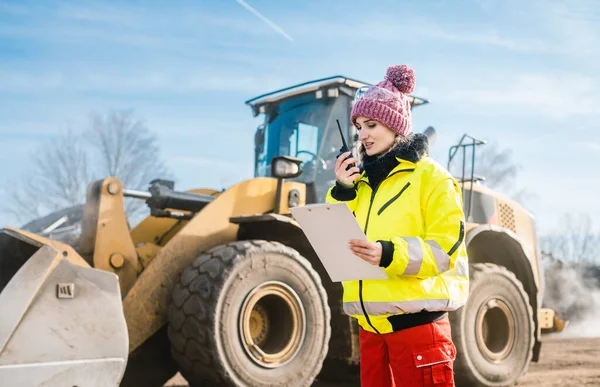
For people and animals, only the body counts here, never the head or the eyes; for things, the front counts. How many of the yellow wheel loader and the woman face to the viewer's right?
0

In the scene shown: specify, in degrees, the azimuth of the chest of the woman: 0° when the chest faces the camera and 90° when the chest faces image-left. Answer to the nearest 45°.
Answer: approximately 45°

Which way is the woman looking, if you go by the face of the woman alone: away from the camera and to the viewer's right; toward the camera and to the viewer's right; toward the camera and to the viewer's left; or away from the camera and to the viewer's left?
toward the camera and to the viewer's left

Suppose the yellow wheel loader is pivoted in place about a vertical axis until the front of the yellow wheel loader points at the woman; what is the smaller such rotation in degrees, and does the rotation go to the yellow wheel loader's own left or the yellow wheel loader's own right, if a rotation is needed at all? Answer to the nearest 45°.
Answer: approximately 45° to the yellow wheel loader's own left

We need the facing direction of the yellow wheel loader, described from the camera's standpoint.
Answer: facing the viewer and to the left of the viewer
